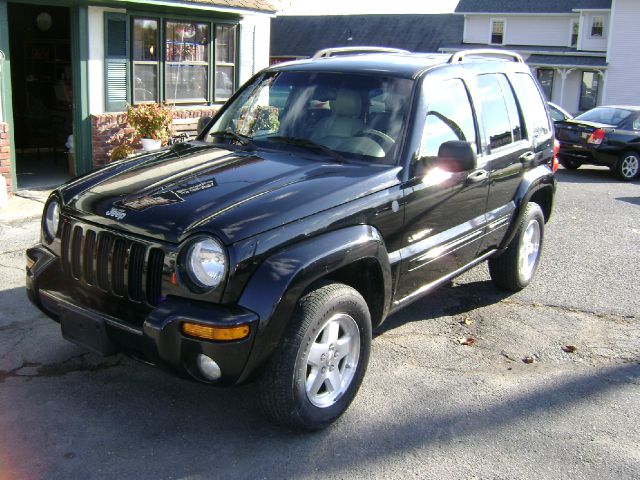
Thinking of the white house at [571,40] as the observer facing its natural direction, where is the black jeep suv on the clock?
The black jeep suv is roughly at 12 o'clock from the white house.

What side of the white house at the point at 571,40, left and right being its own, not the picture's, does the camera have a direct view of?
front

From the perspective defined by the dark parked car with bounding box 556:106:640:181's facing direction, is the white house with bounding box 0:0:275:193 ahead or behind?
behind

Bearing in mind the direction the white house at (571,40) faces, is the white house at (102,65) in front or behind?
in front

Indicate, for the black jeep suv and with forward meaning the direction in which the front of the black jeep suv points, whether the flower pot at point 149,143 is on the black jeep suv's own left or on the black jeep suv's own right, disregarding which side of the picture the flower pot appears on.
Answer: on the black jeep suv's own right

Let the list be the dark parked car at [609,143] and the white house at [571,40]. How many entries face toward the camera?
1

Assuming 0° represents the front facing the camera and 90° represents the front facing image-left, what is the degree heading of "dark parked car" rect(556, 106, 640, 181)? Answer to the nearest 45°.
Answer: approximately 225°

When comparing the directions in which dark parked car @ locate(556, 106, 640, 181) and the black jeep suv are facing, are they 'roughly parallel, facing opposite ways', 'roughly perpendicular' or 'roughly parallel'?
roughly parallel, facing opposite ways

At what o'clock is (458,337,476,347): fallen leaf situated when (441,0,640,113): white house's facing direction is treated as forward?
The fallen leaf is roughly at 12 o'clock from the white house.

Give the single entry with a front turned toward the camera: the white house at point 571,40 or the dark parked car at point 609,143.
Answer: the white house

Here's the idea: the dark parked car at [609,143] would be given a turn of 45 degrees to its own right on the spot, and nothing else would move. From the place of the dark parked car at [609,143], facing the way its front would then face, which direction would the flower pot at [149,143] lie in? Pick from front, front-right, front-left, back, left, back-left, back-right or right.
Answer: back-right

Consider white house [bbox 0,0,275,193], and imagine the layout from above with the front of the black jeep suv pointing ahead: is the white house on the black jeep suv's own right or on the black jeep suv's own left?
on the black jeep suv's own right

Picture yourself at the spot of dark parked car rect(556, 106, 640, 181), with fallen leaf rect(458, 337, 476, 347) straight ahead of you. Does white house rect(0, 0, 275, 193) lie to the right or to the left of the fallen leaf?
right

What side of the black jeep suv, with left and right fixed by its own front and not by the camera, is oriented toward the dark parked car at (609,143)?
back

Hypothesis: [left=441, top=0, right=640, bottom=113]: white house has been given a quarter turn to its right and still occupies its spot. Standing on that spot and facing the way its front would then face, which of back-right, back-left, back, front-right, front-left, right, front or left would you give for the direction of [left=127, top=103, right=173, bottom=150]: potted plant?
left

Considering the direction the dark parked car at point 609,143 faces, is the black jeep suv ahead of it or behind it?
behind
